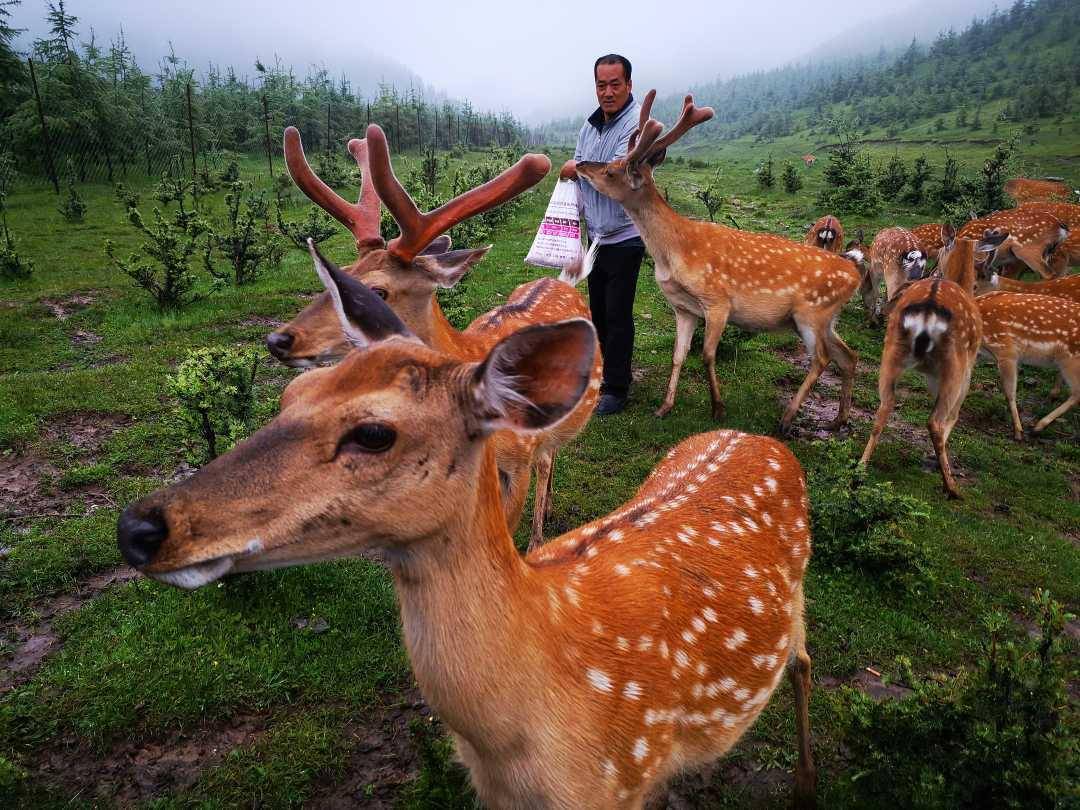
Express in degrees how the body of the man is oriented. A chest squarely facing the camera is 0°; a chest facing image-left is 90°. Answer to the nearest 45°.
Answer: approximately 45°

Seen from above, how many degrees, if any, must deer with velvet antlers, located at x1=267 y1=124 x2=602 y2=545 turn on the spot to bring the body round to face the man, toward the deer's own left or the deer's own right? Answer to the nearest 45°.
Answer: approximately 180°

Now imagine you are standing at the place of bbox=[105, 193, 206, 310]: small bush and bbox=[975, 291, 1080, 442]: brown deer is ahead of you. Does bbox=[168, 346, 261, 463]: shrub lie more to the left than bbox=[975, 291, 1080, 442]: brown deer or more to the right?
right

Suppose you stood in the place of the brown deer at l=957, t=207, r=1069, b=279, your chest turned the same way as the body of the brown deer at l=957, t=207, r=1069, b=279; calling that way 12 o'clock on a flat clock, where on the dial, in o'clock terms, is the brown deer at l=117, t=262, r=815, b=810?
the brown deer at l=117, t=262, r=815, b=810 is roughly at 9 o'clock from the brown deer at l=957, t=207, r=1069, b=279.

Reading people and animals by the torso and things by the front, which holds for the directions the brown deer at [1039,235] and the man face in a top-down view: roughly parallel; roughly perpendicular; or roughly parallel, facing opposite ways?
roughly perpendicular

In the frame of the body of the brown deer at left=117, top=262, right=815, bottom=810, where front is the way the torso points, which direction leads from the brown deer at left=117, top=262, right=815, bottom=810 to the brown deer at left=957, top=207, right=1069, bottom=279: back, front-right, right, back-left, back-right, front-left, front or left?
back

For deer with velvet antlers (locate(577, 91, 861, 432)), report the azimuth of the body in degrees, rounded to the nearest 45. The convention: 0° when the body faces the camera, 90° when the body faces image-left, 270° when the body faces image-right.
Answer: approximately 90°

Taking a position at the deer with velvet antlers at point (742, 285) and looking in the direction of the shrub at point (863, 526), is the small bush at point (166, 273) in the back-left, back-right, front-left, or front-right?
back-right

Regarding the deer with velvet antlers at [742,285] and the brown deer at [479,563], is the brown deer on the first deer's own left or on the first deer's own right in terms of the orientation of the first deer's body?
on the first deer's own left

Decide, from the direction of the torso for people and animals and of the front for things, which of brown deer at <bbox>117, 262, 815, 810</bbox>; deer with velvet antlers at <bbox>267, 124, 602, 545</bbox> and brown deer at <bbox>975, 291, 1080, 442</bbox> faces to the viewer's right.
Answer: brown deer at <bbox>975, 291, 1080, 442</bbox>
